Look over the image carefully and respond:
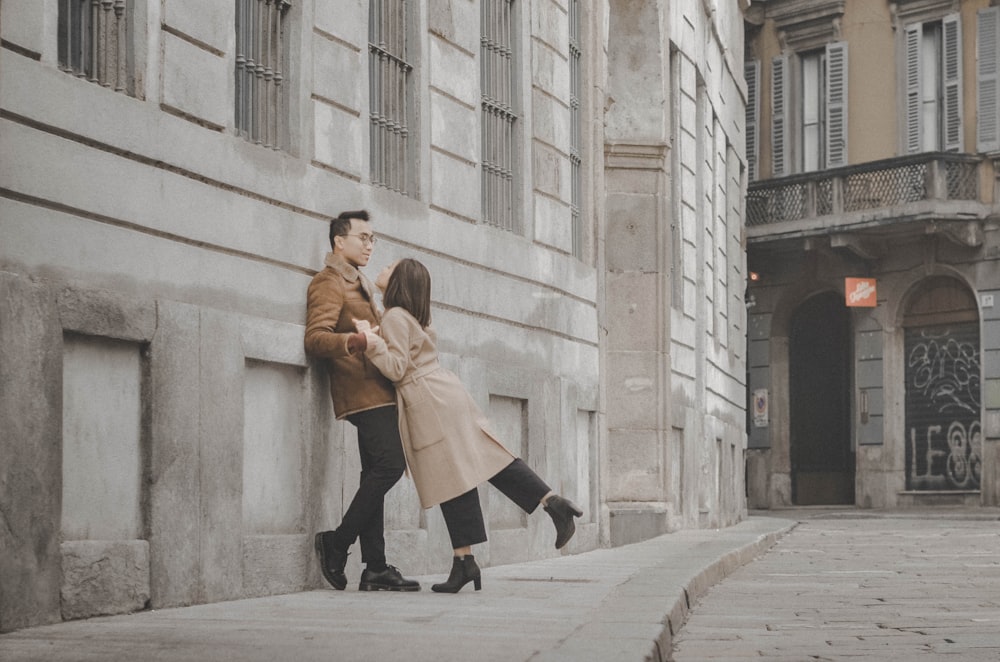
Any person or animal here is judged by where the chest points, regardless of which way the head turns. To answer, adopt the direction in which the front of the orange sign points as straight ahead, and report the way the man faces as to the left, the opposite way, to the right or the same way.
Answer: to the left

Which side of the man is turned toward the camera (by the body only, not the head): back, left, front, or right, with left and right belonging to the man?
right

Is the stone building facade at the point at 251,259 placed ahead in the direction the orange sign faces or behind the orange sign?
ahead

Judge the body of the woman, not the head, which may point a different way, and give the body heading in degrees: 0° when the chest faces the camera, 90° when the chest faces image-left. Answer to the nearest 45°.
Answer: approximately 90°

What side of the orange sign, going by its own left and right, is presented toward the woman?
front

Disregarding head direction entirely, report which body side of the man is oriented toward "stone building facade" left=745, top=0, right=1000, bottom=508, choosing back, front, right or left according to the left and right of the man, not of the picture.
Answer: left

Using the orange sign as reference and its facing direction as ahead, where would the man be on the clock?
The man is roughly at 12 o'clock from the orange sign.

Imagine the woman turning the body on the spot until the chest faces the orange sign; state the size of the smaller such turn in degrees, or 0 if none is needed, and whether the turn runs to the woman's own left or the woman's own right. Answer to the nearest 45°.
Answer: approximately 90° to the woman's own right

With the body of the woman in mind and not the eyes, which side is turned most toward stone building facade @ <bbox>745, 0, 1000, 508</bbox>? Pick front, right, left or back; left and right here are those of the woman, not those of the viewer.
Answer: right

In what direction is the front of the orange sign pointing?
toward the camera

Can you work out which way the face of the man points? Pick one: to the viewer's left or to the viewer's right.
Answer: to the viewer's right

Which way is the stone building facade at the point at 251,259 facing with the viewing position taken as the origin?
facing the viewer and to the right of the viewer
